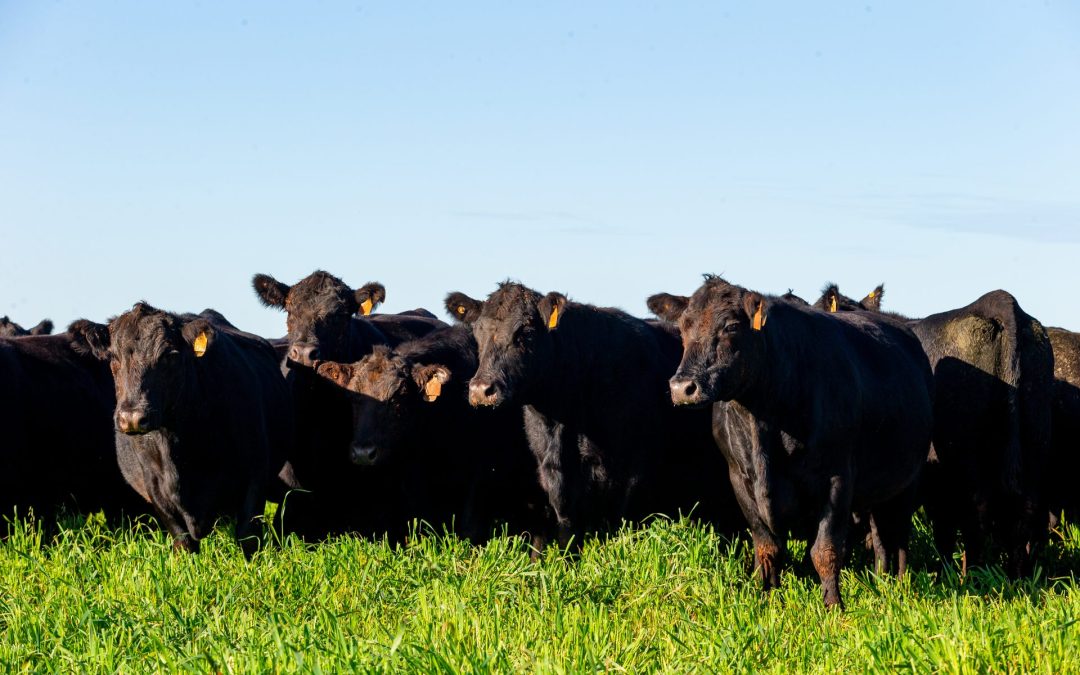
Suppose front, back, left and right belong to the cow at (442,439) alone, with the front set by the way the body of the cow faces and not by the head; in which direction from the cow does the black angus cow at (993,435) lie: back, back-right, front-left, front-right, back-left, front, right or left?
back-left

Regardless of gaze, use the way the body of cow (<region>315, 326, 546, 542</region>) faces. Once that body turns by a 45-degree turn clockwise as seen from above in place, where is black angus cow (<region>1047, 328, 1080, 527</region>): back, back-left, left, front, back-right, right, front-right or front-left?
back

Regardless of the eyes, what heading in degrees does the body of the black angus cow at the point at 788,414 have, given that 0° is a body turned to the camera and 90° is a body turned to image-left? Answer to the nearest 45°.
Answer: approximately 45°

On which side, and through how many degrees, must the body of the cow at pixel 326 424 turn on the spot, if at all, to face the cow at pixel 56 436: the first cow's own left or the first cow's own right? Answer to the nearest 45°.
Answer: approximately 45° to the first cow's own right

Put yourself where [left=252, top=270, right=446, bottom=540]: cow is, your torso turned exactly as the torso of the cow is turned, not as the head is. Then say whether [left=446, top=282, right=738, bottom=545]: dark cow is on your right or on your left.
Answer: on your left

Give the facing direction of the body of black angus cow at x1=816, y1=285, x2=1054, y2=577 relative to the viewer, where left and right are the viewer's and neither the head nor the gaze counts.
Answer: facing away from the viewer and to the left of the viewer

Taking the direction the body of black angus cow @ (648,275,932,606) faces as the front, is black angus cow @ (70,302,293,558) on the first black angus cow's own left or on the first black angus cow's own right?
on the first black angus cow's own right

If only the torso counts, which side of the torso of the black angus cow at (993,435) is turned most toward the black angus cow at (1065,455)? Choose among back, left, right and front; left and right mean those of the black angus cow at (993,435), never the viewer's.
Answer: right

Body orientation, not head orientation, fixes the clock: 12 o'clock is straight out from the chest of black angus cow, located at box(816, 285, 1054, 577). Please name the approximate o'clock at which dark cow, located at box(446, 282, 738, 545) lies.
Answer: The dark cow is roughly at 10 o'clock from the black angus cow.

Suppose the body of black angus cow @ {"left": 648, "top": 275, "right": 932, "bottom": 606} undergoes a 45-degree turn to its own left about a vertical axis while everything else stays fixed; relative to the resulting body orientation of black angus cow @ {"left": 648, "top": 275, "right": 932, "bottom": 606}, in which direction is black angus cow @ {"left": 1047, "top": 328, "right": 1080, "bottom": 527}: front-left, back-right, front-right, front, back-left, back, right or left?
back-left

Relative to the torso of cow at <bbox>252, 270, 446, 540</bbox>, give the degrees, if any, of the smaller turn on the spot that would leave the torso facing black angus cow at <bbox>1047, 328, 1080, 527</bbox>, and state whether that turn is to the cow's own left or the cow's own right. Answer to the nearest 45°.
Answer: approximately 135° to the cow's own left

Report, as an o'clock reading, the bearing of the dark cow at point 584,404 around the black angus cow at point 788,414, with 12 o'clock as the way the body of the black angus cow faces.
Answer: The dark cow is roughly at 3 o'clock from the black angus cow.

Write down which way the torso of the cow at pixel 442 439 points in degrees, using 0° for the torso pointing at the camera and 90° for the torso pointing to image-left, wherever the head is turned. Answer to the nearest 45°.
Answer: approximately 45°
